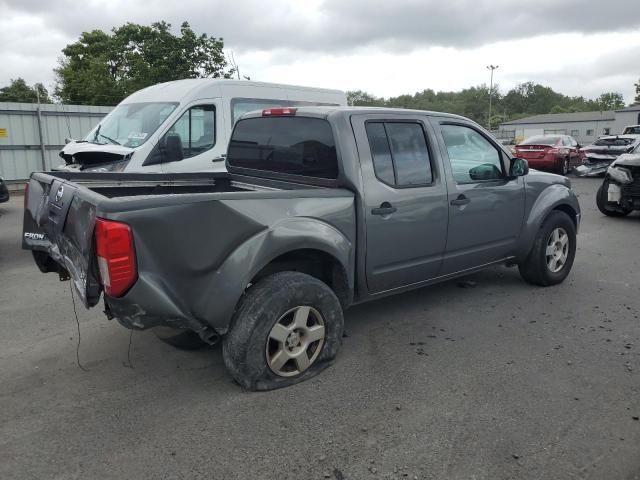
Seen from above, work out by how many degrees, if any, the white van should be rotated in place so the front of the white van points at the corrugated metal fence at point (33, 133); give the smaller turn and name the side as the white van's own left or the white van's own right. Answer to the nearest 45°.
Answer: approximately 90° to the white van's own right

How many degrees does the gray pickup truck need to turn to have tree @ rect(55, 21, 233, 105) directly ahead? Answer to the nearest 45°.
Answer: approximately 45° to its left

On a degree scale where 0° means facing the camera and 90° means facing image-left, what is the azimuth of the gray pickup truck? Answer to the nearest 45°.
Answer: approximately 225°

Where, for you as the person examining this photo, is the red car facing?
facing away from the viewer and to the right of the viewer

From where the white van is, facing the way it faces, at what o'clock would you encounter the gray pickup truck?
The gray pickup truck is roughly at 10 o'clock from the white van.

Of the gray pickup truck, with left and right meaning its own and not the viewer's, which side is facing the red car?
front

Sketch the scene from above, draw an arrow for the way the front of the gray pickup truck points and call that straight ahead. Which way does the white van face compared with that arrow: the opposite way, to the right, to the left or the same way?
the opposite way

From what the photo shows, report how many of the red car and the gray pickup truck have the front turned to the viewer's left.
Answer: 0

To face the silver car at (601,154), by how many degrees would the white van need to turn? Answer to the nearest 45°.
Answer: approximately 180°

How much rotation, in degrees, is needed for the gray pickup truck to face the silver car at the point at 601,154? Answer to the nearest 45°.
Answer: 0° — it already faces it

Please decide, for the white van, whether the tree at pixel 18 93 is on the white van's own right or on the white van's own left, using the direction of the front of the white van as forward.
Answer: on the white van's own right

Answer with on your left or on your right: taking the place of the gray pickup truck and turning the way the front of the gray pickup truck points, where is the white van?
on your left

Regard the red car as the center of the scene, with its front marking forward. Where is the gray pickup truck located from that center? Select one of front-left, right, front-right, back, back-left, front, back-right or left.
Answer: back-right
